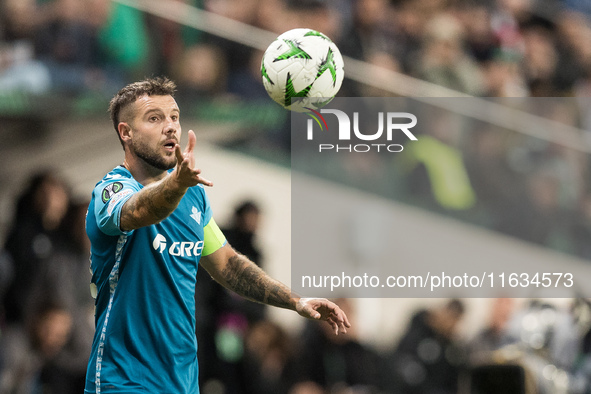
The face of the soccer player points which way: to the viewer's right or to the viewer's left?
to the viewer's right

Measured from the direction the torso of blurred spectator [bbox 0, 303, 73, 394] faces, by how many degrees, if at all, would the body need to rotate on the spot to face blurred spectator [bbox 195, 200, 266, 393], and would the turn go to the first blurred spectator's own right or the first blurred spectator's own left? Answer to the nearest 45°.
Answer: approximately 45° to the first blurred spectator's own left

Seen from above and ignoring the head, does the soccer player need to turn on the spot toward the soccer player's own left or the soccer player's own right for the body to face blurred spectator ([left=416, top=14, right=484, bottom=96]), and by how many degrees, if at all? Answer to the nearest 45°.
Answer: approximately 90° to the soccer player's own left

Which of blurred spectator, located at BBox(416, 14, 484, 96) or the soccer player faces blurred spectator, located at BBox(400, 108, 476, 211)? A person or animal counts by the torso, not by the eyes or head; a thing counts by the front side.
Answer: blurred spectator, located at BBox(416, 14, 484, 96)

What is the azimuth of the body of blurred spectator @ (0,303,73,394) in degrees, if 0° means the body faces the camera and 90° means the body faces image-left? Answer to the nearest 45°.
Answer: approximately 315°

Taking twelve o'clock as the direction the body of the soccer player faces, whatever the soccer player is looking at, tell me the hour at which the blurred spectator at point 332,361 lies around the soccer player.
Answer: The blurred spectator is roughly at 8 o'clock from the soccer player.

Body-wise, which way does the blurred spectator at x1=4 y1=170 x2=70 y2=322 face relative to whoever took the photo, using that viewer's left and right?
facing the viewer and to the right of the viewer

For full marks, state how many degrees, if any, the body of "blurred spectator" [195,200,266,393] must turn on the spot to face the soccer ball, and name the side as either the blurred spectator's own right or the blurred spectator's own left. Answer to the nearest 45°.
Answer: approximately 45° to the blurred spectator's own right

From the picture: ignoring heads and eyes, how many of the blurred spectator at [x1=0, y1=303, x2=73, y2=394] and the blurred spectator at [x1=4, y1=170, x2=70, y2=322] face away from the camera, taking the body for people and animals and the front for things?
0

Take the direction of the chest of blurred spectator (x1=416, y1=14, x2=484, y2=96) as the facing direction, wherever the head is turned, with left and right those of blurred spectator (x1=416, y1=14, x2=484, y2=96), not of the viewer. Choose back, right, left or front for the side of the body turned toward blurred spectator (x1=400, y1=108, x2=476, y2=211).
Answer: front

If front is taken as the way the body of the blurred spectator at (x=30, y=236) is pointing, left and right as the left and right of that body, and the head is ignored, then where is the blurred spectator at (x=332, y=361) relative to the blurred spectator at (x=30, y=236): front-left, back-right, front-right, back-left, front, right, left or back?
front-left

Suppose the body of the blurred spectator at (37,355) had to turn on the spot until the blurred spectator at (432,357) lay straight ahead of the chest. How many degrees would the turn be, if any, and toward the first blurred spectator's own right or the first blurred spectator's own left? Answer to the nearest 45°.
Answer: approximately 45° to the first blurred spectator's own left

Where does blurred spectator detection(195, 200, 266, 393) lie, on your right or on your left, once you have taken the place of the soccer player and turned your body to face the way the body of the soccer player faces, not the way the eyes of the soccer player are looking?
on your left
